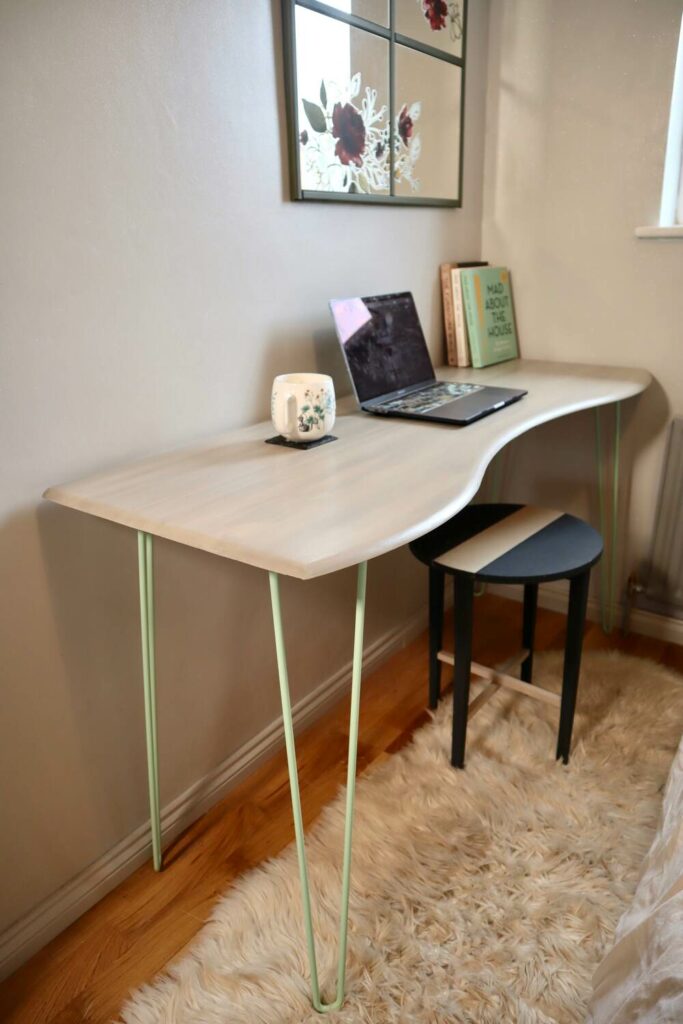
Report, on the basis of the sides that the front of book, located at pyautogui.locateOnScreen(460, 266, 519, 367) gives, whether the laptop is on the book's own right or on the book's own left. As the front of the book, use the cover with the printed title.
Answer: on the book's own right

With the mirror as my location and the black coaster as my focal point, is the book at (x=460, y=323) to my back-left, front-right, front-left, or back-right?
back-left

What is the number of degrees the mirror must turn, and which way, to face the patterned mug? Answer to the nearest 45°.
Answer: approximately 45° to its right

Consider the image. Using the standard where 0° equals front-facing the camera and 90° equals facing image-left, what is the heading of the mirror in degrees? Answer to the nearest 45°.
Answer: approximately 315°

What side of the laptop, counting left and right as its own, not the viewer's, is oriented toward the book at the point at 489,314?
left
